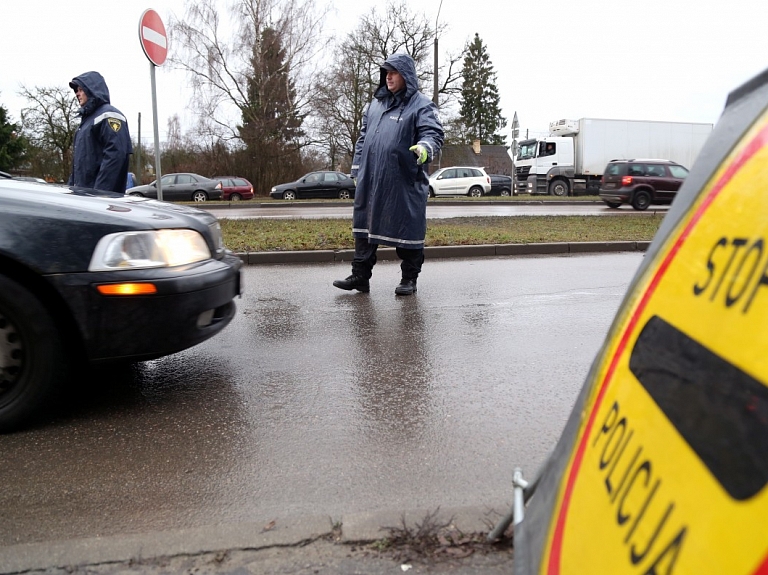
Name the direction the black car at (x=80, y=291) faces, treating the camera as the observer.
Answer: facing to the right of the viewer

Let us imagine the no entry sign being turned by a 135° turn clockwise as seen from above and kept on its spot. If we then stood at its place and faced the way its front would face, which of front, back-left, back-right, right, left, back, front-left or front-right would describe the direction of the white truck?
back-right

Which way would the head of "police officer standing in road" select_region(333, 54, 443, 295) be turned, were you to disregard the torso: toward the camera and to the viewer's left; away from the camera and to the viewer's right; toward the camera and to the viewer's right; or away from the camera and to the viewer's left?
toward the camera and to the viewer's left

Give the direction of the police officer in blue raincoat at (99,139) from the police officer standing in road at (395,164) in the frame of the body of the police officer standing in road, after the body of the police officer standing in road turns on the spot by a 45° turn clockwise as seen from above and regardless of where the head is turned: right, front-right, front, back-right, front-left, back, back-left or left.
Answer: front

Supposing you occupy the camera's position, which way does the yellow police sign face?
facing the viewer and to the left of the viewer

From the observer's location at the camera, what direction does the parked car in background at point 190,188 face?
facing to the left of the viewer

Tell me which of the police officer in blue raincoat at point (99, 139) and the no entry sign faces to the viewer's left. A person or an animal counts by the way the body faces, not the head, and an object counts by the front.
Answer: the police officer in blue raincoat

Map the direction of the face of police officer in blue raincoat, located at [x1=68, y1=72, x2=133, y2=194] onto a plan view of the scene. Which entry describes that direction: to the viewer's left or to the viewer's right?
to the viewer's left

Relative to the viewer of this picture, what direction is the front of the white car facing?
facing to the left of the viewer

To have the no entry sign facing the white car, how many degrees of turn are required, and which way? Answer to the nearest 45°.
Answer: approximately 90° to its left

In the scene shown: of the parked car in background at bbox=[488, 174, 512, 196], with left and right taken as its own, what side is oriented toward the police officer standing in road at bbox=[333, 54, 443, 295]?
left

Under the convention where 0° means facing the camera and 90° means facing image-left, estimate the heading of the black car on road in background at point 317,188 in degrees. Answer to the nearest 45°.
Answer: approximately 90°

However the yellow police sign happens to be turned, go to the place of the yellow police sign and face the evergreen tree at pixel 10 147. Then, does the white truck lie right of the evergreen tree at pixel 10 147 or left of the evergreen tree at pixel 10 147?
right

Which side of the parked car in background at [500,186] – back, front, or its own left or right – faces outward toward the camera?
left

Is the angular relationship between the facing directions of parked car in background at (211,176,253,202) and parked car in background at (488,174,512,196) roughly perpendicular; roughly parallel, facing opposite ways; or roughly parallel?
roughly parallel

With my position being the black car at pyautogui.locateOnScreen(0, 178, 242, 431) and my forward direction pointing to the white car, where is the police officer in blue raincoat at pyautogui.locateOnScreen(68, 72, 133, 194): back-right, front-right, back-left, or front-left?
front-left
